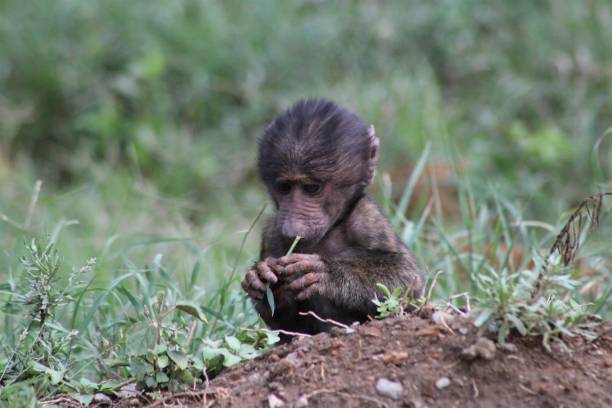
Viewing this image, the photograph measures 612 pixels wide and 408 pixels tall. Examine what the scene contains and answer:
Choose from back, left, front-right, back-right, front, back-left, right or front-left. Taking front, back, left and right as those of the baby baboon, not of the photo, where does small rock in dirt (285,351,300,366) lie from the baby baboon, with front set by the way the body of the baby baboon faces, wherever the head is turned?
front-left

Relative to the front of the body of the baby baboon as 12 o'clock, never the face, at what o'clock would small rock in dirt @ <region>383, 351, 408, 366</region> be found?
The small rock in dirt is roughly at 10 o'clock from the baby baboon.

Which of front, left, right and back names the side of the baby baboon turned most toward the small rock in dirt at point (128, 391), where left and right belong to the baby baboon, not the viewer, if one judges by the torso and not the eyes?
front

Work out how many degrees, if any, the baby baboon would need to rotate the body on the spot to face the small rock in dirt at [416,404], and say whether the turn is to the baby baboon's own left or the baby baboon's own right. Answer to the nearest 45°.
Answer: approximately 45° to the baby baboon's own left

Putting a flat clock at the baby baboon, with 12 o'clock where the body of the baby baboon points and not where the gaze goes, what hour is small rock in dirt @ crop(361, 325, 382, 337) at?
The small rock in dirt is roughly at 10 o'clock from the baby baboon.

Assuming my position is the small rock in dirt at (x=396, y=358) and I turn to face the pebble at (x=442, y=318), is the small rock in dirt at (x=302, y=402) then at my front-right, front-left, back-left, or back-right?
back-left

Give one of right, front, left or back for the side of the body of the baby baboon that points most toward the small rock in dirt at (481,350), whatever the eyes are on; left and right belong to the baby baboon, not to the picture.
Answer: left

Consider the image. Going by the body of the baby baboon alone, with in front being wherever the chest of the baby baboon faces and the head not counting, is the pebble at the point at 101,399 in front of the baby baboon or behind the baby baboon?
in front

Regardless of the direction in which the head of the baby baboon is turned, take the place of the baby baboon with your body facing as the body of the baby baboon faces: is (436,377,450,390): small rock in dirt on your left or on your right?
on your left

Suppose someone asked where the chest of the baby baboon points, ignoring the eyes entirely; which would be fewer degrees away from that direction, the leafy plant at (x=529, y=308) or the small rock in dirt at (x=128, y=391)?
the small rock in dirt

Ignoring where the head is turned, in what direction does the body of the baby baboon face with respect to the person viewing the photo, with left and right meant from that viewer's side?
facing the viewer and to the left of the viewer
